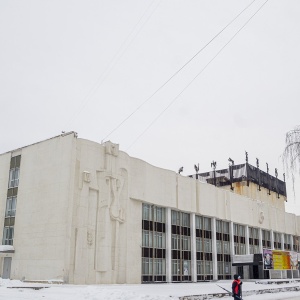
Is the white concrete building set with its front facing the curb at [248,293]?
yes

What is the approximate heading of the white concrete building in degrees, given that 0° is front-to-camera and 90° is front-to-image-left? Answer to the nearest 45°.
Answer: approximately 315°
